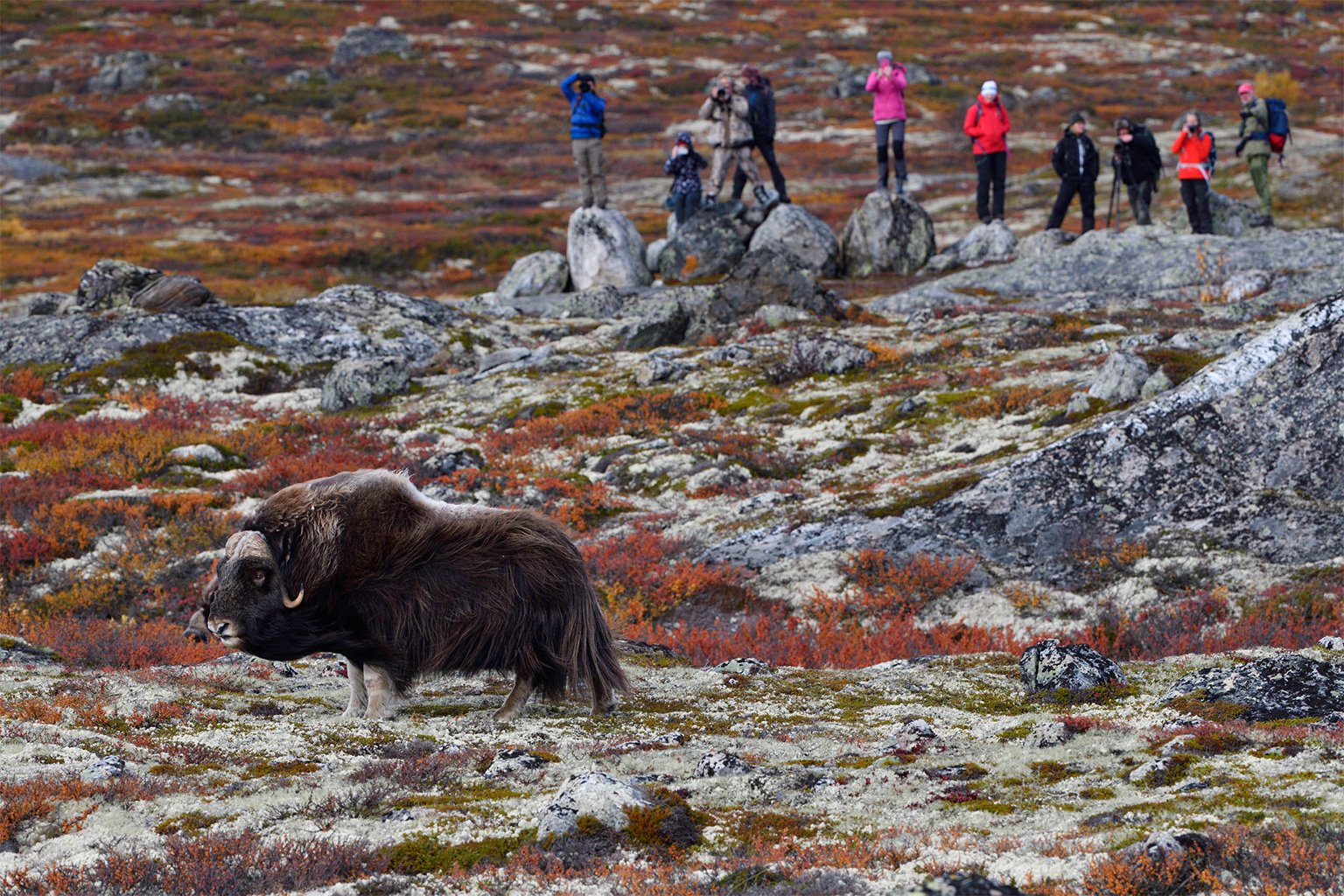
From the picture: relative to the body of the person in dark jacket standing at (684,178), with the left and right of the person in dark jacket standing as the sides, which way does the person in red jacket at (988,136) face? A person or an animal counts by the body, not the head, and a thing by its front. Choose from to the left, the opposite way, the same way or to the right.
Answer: the same way

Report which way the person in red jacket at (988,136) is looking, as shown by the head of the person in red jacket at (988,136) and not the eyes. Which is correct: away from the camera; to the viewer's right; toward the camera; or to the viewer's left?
toward the camera

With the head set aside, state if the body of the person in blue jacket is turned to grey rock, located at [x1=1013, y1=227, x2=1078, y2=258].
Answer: no

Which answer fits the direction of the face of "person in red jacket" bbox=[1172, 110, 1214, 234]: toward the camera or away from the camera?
toward the camera

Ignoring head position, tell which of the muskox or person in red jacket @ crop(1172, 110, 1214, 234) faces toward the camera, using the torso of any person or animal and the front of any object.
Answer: the person in red jacket

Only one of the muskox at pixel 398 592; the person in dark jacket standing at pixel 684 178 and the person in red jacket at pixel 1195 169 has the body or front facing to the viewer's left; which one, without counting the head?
the muskox

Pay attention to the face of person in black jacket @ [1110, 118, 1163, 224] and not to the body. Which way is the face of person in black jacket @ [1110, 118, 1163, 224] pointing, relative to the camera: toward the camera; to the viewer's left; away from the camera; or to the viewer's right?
toward the camera

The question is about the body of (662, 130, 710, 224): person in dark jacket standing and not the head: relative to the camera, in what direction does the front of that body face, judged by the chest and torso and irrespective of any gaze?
toward the camera

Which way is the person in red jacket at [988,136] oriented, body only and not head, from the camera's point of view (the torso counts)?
toward the camera

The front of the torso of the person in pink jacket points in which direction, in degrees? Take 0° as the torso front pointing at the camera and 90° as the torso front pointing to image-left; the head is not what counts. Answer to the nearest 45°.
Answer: approximately 0°

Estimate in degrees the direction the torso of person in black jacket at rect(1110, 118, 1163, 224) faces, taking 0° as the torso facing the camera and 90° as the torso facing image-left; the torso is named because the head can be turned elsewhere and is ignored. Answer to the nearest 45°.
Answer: approximately 45°

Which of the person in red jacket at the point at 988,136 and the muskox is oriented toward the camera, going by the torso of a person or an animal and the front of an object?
the person in red jacket

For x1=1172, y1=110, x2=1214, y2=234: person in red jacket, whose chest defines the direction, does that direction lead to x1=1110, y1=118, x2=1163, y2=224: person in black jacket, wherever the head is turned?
no

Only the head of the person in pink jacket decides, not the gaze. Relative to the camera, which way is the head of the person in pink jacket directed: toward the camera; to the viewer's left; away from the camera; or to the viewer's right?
toward the camera

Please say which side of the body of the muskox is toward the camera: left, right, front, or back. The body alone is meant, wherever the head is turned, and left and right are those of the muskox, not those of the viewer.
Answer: left

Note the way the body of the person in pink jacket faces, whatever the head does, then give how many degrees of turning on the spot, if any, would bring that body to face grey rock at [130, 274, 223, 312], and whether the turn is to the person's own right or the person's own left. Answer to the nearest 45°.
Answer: approximately 45° to the person's own right

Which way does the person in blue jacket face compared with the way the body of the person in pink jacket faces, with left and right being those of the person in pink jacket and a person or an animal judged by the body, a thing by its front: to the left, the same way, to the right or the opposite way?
the same way
